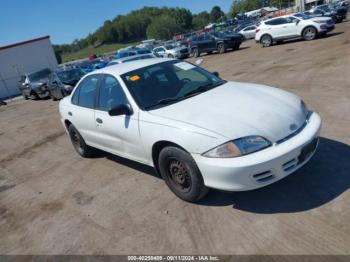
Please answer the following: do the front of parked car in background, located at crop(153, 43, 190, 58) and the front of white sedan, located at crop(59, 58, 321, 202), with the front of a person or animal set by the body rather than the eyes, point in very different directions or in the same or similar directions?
same or similar directions

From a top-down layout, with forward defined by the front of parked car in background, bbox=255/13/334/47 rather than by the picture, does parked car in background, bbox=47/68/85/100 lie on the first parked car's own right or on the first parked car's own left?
on the first parked car's own right

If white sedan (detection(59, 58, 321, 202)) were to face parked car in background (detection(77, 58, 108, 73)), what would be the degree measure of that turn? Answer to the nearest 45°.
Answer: approximately 135° to its left

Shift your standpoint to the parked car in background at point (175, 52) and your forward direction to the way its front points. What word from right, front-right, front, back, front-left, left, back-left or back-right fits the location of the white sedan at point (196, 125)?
front-right

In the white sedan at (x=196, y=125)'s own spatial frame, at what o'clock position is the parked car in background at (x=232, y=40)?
The parked car in background is roughly at 8 o'clock from the white sedan.

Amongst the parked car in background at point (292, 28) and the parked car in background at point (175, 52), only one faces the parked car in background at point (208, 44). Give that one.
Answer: the parked car in background at point (175, 52)

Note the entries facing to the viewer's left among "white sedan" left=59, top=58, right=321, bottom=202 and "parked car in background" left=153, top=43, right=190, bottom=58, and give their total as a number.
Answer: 0

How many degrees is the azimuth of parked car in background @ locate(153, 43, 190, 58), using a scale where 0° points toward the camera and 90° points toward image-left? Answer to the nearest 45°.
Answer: approximately 315°

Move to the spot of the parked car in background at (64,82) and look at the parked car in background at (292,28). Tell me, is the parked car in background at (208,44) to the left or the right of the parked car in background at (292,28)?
left

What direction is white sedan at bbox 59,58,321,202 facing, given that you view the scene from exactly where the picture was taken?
facing the viewer and to the right of the viewer

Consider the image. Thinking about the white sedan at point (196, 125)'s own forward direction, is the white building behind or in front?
behind

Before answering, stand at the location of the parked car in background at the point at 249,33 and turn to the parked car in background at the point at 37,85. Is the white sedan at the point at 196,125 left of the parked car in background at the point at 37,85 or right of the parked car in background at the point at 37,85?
left

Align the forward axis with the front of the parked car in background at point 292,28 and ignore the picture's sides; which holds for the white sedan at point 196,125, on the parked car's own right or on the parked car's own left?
on the parked car's own right
